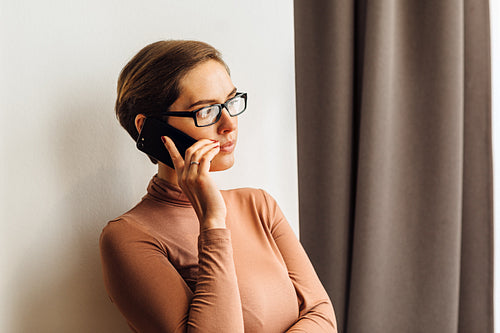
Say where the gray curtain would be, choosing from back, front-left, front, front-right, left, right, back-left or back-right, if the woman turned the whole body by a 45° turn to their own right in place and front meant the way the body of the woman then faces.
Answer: back-left

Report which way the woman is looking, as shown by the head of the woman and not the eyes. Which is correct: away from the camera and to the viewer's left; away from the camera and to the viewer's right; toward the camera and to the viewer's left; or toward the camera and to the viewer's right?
toward the camera and to the viewer's right
